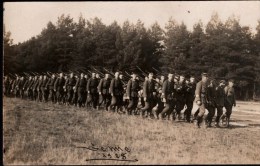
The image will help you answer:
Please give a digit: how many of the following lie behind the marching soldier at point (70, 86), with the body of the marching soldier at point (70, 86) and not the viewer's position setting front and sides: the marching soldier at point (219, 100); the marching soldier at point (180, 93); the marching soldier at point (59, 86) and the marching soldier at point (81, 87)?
1

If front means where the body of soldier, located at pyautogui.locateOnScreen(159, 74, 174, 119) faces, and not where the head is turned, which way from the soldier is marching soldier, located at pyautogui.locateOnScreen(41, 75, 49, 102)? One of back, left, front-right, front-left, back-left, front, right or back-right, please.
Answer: back

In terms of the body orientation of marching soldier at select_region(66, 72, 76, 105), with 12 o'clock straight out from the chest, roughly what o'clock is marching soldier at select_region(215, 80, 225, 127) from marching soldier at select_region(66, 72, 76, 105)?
marching soldier at select_region(215, 80, 225, 127) is roughly at 12 o'clock from marching soldier at select_region(66, 72, 76, 105).

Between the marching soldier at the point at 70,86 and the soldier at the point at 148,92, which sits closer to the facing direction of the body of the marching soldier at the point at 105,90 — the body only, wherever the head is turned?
the soldier

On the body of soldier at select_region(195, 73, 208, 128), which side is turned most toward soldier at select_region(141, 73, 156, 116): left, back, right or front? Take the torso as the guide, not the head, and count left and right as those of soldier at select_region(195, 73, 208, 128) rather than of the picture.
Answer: back

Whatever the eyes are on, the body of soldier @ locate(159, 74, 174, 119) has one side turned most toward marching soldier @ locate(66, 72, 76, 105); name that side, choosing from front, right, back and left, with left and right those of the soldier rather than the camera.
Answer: back

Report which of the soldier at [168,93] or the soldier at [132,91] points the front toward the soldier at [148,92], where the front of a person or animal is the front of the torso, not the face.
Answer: the soldier at [132,91]

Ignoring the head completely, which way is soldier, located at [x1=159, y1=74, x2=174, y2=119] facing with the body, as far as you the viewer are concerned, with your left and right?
facing the viewer and to the right of the viewer

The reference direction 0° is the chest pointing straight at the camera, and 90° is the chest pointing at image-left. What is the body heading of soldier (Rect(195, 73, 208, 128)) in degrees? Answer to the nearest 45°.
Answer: approximately 315°

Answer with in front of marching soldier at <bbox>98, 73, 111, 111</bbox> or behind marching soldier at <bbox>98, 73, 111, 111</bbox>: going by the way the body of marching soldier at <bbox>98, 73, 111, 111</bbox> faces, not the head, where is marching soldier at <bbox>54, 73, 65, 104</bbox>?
behind

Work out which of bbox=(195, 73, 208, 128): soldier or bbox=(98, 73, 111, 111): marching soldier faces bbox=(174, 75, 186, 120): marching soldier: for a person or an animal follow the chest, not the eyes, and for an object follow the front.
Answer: bbox=(98, 73, 111, 111): marching soldier

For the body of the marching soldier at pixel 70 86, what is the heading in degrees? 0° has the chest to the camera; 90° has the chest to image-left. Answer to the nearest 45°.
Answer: approximately 315°
